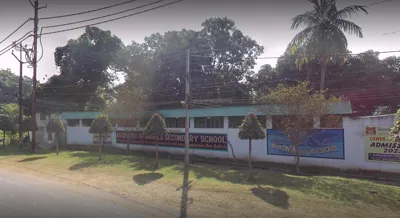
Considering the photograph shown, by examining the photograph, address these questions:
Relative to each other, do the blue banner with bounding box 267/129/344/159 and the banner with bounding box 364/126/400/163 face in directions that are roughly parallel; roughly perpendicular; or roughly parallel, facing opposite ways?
roughly parallel

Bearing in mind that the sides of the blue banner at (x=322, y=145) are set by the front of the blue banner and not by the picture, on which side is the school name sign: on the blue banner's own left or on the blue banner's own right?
on the blue banner's own right

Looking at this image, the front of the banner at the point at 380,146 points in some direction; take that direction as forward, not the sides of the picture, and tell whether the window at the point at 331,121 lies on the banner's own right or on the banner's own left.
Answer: on the banner's own right

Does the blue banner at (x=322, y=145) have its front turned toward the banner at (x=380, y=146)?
no

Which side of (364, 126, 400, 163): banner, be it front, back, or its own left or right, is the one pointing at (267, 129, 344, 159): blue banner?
right

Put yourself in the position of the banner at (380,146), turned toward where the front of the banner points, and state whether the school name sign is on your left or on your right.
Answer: on your right

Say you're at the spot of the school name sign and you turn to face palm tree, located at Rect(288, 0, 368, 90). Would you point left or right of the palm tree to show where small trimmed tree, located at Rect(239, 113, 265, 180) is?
right

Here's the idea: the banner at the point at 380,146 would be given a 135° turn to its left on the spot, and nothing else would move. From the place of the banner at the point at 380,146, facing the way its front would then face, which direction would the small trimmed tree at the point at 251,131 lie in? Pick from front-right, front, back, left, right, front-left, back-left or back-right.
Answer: back

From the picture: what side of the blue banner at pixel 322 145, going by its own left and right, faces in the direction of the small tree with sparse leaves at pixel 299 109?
front

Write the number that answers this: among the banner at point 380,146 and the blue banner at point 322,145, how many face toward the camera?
2

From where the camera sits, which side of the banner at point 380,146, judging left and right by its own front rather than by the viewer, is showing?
front

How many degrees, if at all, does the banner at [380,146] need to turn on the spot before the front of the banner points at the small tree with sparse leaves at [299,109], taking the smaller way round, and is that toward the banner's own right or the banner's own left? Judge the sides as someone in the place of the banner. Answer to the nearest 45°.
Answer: approximately 45° to the banner's own right
